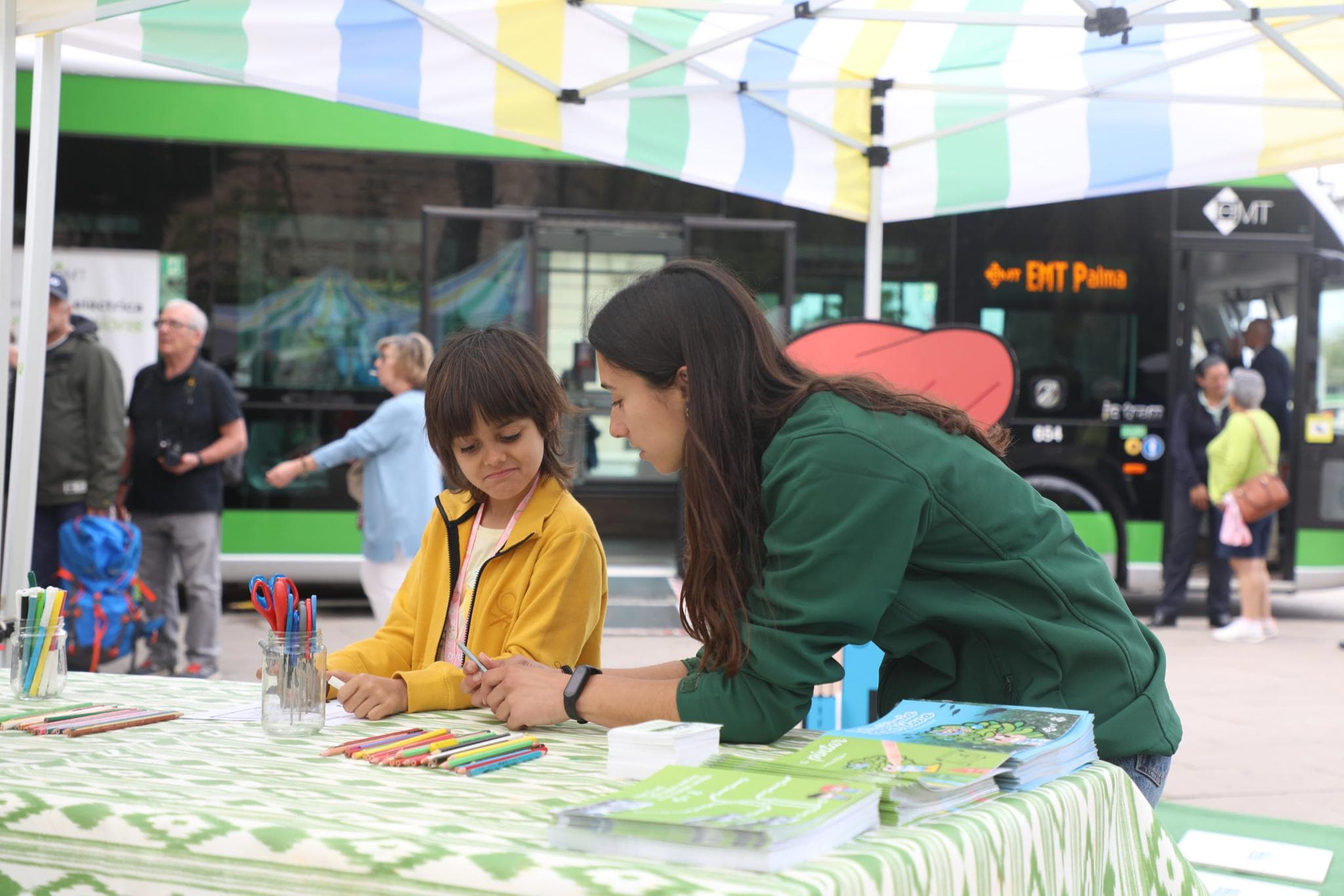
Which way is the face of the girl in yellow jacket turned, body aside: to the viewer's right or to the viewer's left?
to the viewer's left

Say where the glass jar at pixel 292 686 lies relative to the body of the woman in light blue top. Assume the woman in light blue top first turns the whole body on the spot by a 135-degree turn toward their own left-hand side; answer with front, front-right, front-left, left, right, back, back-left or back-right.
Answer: front-right

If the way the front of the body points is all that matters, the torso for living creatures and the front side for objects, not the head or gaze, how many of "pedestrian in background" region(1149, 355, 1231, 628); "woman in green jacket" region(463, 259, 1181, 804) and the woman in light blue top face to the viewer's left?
2

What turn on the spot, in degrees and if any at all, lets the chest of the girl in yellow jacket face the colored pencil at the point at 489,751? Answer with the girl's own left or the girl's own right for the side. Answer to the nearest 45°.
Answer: approximately 45° to the girl's own left

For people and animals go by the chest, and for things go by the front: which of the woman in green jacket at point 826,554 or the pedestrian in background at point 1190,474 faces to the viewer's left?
the woman in green jacket

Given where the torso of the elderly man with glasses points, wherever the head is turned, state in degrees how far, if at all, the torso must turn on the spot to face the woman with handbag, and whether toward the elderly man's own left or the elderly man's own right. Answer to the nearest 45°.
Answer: approximately 135° to the elderly man's own left

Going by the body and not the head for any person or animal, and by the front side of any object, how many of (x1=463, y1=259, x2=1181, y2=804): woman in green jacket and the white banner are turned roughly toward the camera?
1

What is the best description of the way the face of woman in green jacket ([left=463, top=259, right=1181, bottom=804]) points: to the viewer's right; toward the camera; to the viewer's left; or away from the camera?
to the viewer's left

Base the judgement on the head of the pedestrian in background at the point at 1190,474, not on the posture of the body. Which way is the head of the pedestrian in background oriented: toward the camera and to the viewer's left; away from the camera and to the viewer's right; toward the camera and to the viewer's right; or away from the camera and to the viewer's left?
toward the camera and to the viewer's right

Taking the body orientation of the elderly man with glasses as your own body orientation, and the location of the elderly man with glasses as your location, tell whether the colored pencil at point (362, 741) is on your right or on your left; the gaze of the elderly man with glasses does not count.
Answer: on your left

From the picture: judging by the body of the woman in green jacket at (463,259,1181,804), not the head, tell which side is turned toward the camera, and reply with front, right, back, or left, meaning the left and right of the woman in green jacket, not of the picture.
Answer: left

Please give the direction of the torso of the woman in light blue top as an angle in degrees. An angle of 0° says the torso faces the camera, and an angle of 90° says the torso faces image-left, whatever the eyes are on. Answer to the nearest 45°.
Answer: approximately 90°

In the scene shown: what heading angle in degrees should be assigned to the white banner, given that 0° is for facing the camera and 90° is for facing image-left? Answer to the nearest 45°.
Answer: approximately 0°
